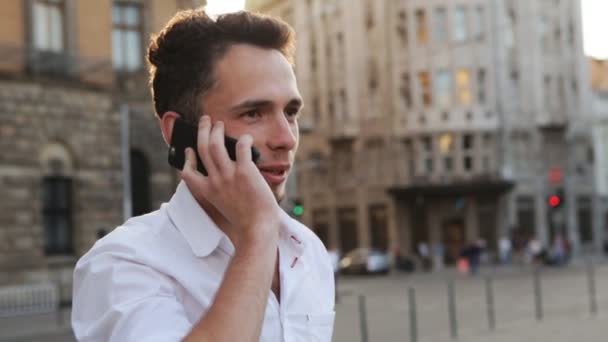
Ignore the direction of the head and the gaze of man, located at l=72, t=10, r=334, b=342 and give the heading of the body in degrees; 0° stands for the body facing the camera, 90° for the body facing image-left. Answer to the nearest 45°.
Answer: approximately 315°

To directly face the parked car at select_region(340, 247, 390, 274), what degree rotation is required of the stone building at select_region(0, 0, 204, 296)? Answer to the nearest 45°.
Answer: approximately 90° to its left

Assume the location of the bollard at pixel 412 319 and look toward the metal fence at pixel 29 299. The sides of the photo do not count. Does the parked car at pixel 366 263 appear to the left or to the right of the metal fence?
right

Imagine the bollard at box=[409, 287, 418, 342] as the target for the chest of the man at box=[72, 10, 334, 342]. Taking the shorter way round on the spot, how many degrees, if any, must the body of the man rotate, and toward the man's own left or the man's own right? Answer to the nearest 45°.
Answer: approximately 135° to the man's own left

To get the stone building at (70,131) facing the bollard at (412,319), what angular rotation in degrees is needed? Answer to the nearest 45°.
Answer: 0° — it already faces it

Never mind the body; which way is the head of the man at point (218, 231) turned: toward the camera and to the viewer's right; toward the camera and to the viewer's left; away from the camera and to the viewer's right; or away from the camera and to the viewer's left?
toward the camera and to the viewer's right

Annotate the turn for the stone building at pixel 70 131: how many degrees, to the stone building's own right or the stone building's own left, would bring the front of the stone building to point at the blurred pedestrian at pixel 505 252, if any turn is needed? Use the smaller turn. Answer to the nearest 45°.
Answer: approximately 90° to the stone building's own left

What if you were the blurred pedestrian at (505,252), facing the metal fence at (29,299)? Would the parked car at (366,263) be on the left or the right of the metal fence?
right
